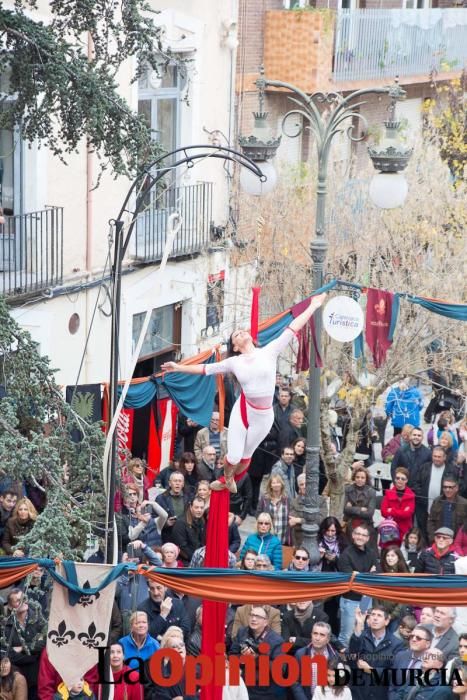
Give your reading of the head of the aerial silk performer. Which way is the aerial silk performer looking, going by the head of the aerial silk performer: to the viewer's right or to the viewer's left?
to the viewer's right

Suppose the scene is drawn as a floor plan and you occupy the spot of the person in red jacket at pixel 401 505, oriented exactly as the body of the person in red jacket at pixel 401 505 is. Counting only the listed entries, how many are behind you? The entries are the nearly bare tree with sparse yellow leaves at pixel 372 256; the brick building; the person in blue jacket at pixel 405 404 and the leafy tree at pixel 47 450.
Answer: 3

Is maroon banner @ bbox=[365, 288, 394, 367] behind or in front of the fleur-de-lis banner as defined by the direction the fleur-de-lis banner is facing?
behind

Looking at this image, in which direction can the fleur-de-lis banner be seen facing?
toward the camera

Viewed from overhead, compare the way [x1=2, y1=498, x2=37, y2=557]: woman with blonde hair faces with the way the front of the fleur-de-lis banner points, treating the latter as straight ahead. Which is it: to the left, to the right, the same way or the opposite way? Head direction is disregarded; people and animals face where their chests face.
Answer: the same way

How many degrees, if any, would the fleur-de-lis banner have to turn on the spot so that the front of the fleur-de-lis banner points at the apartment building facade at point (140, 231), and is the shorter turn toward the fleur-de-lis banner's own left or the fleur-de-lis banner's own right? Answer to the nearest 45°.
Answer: approximately 180°

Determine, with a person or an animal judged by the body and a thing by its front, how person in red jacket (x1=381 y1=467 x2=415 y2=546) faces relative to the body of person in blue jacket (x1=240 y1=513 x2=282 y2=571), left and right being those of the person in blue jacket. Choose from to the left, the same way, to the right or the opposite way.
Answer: the same way

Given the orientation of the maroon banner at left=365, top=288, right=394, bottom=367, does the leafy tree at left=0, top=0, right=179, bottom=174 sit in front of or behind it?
in front

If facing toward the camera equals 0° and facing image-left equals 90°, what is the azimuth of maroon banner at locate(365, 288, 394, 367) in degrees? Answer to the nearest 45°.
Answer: approximately 0°

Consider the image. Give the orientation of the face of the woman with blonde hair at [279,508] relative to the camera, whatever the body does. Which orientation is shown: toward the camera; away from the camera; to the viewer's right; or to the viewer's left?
toward the camera

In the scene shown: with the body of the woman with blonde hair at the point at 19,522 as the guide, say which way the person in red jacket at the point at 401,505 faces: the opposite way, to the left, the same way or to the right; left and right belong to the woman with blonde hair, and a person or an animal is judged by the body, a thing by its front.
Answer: the same way

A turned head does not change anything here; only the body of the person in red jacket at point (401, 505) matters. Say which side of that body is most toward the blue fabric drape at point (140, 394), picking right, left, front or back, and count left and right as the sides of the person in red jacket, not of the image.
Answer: right

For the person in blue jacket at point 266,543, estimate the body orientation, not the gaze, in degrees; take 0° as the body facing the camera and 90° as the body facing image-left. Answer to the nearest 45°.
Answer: approximately 0°

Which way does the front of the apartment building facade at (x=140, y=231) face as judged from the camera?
facing the viewer and to the right of the viewer
